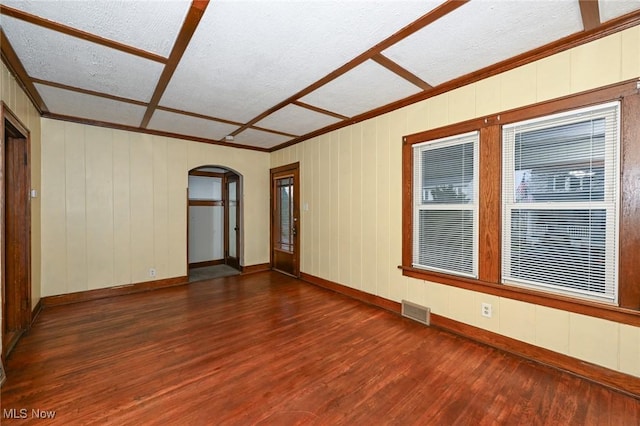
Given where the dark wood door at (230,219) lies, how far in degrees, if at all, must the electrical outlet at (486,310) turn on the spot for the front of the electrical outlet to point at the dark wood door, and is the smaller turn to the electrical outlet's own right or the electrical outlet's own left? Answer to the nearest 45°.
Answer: approximately 45° to the electrical outlet's own right

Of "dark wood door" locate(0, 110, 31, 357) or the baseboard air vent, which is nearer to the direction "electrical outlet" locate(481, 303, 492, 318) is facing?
the dark wood door

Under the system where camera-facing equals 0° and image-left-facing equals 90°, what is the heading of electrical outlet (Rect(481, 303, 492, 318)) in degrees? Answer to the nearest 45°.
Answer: approximately 45°

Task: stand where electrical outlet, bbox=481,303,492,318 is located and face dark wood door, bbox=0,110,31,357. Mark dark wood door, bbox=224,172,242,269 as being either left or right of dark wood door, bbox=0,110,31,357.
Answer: right

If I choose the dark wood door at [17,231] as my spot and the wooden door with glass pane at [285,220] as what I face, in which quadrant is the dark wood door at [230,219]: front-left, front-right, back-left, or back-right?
front-left

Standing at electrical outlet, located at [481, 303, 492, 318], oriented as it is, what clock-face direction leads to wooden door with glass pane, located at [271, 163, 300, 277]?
The wooden door with glass pane is roughly at 2 o'clock from the electrical outlet.

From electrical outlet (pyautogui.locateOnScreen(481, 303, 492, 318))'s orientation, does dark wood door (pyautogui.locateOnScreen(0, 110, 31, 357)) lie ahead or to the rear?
ahead

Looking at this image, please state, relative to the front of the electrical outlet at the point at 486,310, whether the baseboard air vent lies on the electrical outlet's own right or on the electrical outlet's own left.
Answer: on the electrical outlet's own right

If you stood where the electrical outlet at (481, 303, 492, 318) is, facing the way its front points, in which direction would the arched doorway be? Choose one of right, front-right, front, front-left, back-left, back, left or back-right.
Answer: front-right
